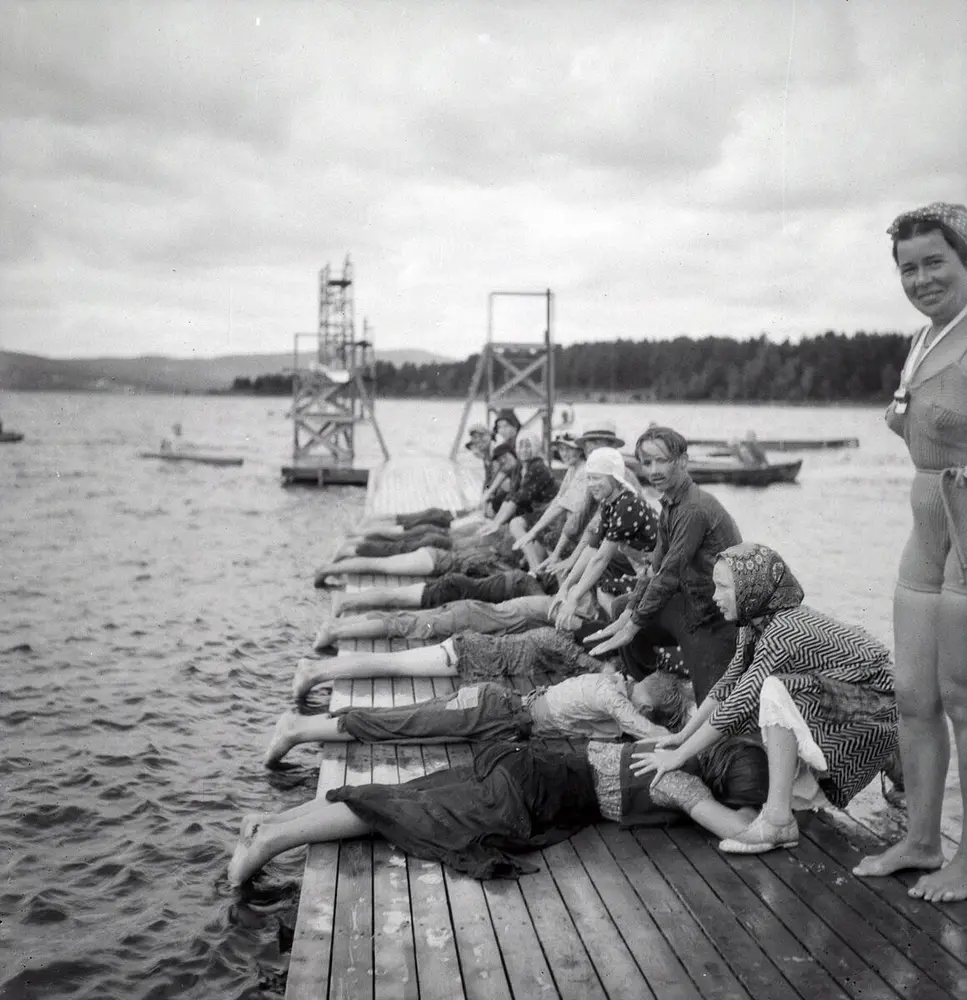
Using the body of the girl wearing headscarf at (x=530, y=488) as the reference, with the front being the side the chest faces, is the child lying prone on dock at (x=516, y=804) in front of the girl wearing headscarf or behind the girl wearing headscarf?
in front

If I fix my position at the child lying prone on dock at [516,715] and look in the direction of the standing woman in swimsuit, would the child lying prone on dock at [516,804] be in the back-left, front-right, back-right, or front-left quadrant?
front-right

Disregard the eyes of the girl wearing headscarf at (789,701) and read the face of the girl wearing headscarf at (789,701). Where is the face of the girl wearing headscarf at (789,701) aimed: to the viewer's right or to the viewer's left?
to the viewer's left

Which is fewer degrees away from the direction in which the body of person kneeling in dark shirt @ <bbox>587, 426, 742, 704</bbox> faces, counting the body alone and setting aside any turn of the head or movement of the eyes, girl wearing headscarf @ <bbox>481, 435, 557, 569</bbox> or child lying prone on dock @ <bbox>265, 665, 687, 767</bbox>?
the child lying prone on dock

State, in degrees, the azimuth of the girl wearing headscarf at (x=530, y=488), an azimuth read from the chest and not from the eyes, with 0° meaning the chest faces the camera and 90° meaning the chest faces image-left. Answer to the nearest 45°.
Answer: approximately 45°

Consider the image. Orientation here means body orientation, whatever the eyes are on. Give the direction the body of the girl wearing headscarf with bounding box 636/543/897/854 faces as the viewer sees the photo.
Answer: to the viewer's left

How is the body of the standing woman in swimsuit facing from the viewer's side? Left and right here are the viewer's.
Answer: facing the viewer and to the left of the viewer

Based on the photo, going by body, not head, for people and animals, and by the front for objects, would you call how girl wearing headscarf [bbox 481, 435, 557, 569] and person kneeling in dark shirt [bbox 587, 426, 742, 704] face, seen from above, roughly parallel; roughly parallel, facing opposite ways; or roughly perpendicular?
roughly parallel

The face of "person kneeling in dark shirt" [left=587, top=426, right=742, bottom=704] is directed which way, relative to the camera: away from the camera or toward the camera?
toward the camera

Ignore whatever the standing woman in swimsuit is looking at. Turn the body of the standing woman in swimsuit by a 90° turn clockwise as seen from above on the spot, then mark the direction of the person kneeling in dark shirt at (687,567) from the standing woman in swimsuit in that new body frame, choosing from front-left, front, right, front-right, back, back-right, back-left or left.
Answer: front
